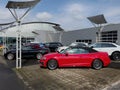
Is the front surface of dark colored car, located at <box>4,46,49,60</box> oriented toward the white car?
no

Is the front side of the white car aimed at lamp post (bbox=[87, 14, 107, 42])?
no

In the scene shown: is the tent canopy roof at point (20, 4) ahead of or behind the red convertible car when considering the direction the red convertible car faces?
ahead

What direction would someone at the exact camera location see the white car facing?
facing to the left of the viewer

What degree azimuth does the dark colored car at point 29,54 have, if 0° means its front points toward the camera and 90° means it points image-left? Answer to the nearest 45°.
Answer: approximately 90°

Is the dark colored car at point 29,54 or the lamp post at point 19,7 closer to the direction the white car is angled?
the dark colored car

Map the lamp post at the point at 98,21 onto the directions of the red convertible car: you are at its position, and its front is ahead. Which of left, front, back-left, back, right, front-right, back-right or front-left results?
right

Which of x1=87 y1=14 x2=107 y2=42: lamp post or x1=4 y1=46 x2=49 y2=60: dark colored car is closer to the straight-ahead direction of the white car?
the dark colored car

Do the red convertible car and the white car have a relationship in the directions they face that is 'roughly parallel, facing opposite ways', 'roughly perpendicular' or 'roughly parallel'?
roughly parallel

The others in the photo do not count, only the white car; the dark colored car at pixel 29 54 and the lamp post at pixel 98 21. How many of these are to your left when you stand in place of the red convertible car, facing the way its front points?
0

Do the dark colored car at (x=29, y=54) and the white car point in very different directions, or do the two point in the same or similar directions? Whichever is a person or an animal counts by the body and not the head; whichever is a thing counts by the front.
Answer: same or similar directions

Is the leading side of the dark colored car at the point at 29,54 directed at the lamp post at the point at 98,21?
no

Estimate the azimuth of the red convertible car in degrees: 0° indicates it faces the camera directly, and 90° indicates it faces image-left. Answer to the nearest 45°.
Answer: approximately 90°
